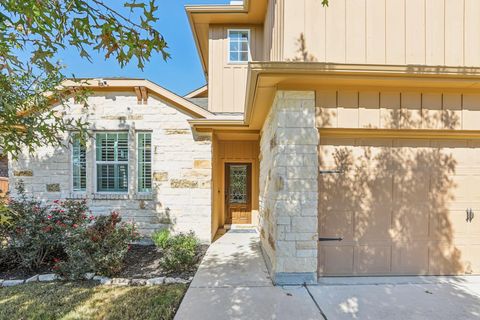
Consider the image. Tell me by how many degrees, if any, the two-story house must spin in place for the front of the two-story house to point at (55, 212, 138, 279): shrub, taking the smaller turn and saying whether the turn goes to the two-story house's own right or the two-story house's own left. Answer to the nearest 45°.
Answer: approximately 90° to the two-story house's own right

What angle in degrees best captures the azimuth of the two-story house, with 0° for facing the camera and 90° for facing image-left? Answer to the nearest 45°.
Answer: approximately 0°

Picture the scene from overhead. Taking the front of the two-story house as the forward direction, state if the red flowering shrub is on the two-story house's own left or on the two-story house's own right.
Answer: on the two-story house's own right
